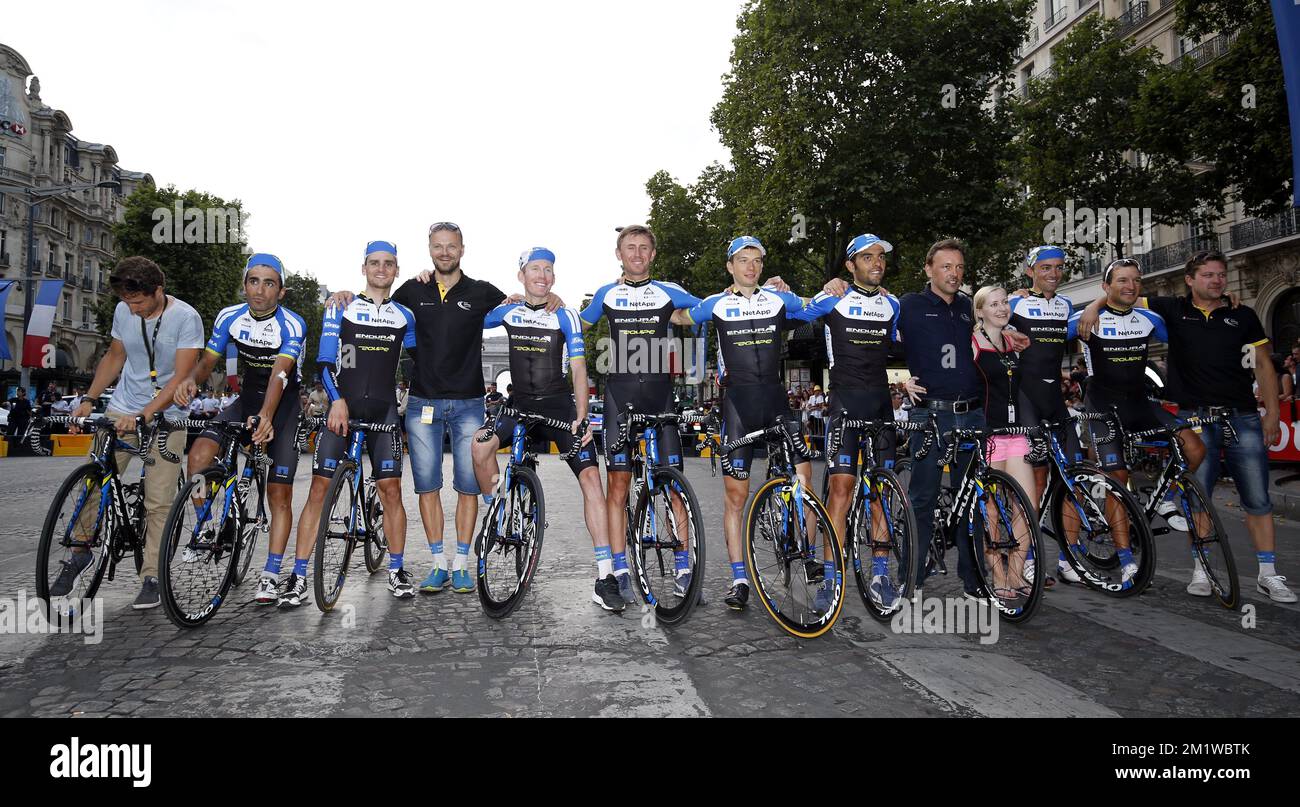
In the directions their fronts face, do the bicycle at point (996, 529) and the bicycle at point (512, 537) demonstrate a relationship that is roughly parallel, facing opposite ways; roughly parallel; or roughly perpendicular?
roughly parallel

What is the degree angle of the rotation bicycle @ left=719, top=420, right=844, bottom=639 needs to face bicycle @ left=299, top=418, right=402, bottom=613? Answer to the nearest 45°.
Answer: approximately 90° to its right

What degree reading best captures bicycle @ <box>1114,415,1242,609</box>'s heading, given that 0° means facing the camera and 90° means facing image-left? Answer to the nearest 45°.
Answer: approximately 315°

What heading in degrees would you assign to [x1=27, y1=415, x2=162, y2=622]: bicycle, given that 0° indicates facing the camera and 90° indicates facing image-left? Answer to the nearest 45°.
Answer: approximately 45°

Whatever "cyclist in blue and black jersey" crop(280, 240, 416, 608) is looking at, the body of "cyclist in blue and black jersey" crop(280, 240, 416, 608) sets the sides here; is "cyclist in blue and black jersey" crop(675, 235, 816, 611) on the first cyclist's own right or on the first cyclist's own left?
on the first cyclist's own left

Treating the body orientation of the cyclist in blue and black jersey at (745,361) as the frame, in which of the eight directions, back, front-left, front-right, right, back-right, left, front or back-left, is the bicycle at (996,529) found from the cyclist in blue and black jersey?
left

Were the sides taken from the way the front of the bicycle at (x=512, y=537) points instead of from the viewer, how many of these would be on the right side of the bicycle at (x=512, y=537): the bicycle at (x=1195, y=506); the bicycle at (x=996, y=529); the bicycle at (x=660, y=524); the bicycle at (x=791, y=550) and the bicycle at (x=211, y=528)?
1

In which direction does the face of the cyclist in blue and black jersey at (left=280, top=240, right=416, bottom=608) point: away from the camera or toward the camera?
toward the camera

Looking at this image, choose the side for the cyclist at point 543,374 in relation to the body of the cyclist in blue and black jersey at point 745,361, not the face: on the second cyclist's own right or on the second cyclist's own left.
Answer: on the second cyclist's own right

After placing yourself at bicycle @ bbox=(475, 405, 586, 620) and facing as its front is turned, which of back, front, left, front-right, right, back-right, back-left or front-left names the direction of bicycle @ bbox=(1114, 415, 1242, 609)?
left

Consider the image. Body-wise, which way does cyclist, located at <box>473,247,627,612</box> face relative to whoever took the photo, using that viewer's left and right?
facing the viewer

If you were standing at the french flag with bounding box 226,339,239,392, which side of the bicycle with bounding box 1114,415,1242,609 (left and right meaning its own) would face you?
back

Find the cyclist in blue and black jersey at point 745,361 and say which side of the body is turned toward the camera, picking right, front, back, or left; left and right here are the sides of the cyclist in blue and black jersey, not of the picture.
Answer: front

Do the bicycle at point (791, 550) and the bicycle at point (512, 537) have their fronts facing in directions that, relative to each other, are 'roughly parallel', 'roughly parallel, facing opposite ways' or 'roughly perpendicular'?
roughly parallel

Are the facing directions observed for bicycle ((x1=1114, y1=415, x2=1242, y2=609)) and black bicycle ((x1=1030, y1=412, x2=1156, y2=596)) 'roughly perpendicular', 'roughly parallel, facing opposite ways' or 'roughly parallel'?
roughly parallel

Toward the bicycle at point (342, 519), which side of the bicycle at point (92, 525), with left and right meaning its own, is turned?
left

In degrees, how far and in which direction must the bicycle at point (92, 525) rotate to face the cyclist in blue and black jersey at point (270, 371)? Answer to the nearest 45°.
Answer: approximately 135° to its left
